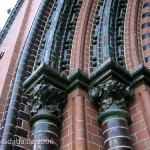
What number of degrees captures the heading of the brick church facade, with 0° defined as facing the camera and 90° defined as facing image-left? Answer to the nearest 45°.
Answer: approximately 45°
